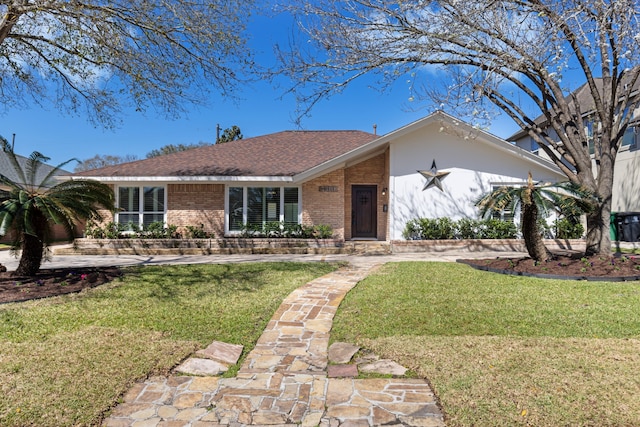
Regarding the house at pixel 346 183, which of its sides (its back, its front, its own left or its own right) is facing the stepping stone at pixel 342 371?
front

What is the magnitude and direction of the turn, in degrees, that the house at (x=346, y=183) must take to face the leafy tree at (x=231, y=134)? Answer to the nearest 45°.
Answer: approximately 180°

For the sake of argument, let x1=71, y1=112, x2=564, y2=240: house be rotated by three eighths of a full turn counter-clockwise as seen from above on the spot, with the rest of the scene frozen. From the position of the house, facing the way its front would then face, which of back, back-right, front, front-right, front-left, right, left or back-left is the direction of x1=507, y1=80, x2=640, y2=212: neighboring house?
front-right

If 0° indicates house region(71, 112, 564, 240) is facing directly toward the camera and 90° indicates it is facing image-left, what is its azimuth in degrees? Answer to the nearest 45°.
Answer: approximately 0°

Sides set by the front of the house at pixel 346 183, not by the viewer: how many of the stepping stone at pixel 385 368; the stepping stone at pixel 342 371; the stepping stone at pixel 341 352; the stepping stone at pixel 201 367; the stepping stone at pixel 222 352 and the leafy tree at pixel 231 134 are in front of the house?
5

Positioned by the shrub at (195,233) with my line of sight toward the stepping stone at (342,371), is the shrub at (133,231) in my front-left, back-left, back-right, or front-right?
back-right

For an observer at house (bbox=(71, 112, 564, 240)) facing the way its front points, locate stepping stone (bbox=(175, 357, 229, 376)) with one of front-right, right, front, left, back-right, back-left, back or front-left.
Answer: front

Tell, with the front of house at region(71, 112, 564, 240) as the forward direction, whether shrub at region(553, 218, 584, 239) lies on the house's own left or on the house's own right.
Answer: on the house's own left

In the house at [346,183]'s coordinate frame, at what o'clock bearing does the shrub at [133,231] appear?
The shrub is roughly at 3 o'clock from the house.

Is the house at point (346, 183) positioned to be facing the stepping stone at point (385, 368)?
yes

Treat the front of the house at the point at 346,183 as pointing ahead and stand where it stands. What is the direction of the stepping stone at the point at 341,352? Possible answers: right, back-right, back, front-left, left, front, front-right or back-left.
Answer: front

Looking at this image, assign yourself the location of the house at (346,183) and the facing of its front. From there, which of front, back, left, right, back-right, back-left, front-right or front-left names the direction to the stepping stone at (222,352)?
front

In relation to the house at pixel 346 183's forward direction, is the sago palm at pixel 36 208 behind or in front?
in front

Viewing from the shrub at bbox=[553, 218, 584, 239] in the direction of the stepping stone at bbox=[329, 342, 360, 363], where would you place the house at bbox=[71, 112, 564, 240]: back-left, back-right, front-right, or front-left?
front-right
